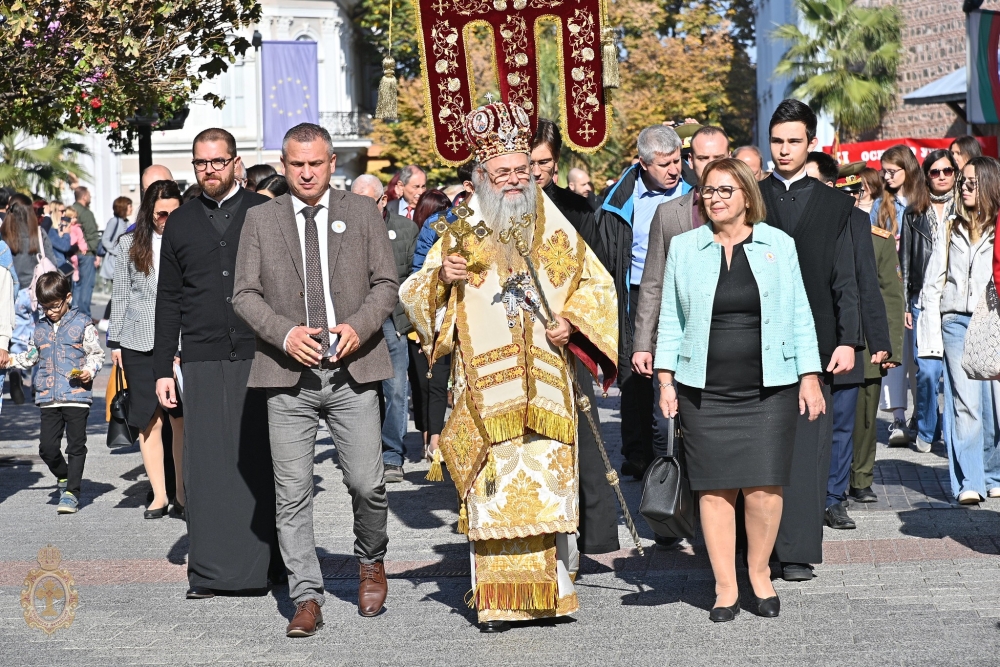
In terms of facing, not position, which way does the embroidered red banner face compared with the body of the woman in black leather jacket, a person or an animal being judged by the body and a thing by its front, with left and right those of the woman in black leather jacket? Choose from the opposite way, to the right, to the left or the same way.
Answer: the same way

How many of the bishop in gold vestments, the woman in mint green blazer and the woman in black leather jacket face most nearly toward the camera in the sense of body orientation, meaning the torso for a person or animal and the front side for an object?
3

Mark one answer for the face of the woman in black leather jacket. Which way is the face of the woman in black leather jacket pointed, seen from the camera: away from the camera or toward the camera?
toward the camera

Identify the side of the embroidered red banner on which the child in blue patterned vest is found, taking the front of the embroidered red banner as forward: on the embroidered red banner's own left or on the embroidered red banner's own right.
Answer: on the embroidered red banner's own right

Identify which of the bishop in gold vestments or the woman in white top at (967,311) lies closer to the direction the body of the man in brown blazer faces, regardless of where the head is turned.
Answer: the bishop in gold vestments

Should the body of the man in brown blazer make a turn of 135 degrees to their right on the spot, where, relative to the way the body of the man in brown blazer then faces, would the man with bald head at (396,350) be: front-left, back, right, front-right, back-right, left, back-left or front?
front-right

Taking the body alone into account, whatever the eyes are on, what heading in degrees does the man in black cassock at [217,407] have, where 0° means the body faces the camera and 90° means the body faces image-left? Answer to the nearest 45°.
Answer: approximately 0°

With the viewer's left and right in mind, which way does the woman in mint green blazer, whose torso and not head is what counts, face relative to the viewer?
facing the viewer

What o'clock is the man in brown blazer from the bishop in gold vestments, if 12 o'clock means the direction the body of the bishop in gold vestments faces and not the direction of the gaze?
The man in brown blazer is roughly at 3 o'clock from the bishop in gold vestments.

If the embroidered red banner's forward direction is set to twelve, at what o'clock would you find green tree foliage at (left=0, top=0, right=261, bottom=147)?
The green tree foliage is roughly at 4 o'clock from the embroidered red banner.

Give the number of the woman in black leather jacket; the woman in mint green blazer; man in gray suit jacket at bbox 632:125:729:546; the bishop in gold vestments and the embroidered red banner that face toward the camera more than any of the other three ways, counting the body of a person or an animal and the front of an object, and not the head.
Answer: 5

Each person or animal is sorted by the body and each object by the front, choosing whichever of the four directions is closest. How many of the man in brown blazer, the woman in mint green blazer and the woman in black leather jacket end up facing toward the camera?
3

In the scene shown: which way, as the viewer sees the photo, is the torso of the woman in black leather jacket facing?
toward the camera

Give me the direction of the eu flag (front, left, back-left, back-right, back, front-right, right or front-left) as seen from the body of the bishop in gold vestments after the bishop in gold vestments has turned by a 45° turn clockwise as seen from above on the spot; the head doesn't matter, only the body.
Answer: back-right

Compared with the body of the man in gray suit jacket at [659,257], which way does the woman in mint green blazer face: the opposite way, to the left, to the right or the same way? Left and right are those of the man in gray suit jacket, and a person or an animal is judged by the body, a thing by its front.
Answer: the same way

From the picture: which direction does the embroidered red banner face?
toward the camera

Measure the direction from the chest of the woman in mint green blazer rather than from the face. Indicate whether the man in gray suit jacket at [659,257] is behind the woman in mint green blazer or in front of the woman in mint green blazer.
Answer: behind

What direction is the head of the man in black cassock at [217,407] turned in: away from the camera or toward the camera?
toward the camera
